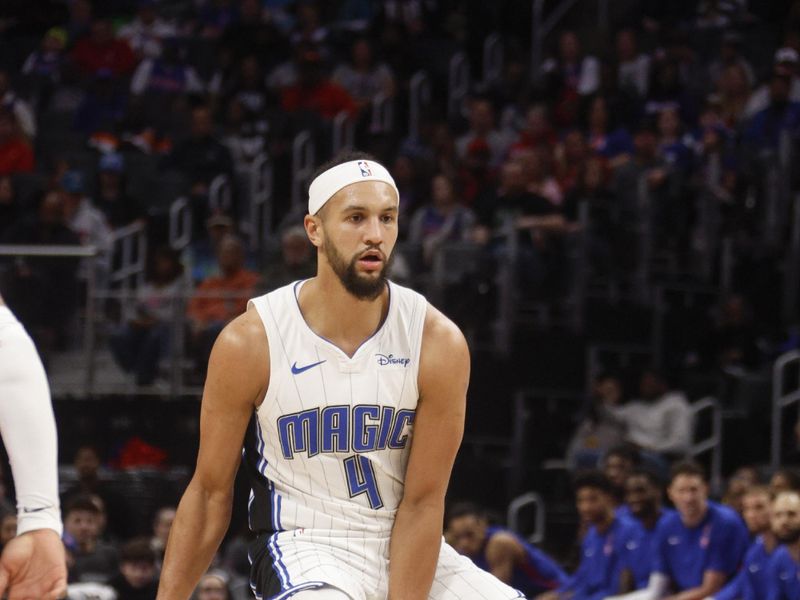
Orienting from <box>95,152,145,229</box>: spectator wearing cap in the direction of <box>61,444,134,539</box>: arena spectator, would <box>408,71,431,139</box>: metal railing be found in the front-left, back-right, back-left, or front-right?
back-left

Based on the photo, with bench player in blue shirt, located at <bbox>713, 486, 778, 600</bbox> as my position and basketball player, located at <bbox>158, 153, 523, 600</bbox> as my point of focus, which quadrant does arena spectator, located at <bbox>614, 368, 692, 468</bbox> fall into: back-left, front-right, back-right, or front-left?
back-right

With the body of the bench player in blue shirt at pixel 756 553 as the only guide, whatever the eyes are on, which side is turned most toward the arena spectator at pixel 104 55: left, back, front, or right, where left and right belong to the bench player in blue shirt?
right

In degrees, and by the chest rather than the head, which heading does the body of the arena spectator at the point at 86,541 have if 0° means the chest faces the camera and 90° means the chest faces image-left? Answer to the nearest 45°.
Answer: approximately 0°

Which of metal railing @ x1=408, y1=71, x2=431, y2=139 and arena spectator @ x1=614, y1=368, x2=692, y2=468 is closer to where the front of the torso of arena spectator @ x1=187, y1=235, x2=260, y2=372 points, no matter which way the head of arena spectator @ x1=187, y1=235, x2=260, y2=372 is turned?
the arena spectator

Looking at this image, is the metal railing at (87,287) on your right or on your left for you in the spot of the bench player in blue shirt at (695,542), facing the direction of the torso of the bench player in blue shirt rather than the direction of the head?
on your right

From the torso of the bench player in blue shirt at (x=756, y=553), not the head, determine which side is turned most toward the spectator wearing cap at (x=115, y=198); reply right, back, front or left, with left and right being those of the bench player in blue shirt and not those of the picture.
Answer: right

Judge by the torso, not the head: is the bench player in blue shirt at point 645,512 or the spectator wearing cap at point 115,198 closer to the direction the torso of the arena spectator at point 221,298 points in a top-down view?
the bench player in blue shirt
